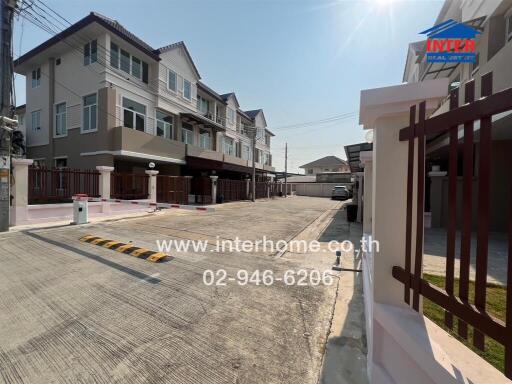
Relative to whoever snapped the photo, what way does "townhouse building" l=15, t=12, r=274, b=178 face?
facing the viewer and to the right of the viewer

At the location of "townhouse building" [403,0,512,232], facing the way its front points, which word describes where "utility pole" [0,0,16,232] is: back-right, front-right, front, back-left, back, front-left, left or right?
front

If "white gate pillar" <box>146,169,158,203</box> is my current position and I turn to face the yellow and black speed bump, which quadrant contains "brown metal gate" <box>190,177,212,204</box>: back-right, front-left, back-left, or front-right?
back-left

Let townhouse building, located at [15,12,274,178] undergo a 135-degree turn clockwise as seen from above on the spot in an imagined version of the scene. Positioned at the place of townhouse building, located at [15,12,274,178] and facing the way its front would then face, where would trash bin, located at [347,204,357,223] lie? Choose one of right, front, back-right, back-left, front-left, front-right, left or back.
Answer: back-left

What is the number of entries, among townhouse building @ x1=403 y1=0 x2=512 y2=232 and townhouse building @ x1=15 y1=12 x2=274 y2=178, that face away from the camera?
0

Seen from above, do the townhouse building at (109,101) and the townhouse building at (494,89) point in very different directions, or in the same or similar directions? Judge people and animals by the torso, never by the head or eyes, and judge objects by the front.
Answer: very different directions

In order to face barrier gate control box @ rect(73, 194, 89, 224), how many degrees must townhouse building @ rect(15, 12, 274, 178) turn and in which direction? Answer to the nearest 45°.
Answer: approximately 45° to its right

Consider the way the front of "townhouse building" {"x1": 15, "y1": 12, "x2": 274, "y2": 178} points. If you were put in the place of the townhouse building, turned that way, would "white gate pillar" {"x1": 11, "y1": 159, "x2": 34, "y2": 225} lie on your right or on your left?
on your right

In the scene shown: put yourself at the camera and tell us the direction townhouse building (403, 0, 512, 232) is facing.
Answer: facing the viewer and to the left of the viewer

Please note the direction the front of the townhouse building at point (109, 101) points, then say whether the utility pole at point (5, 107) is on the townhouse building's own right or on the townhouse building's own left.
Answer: on the townhouse building's own right

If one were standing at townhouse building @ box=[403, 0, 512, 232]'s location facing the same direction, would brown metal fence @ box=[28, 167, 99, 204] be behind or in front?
in front

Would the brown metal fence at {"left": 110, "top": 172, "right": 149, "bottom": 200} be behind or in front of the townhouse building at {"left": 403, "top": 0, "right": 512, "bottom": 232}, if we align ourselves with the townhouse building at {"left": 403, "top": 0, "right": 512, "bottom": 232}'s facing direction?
in front

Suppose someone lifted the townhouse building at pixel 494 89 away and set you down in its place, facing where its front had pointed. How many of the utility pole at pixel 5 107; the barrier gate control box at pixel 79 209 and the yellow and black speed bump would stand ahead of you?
3

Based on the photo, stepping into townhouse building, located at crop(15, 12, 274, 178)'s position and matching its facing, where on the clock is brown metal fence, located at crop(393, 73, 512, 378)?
The brown metal fence is roughly at 1 o'clock from the townhouse building.
